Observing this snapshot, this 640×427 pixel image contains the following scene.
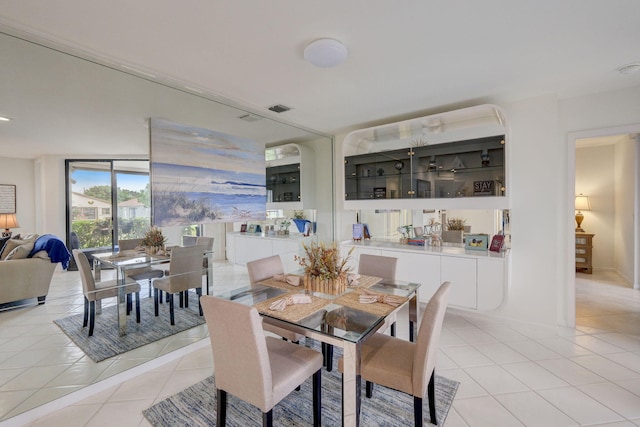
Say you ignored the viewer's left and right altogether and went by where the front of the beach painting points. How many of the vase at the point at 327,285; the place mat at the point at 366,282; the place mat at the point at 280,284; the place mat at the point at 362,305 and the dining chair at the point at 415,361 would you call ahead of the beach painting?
5

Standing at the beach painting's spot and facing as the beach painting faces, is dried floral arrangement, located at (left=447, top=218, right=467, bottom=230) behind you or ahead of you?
ahead

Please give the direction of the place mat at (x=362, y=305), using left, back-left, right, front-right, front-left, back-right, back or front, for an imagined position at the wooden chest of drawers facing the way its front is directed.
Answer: front

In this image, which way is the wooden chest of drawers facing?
toward the camera

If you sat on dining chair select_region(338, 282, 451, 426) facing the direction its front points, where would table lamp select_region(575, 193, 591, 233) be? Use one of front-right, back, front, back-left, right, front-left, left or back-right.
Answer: right

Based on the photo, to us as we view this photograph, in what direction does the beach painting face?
facing the viewer and to the right of the viewer

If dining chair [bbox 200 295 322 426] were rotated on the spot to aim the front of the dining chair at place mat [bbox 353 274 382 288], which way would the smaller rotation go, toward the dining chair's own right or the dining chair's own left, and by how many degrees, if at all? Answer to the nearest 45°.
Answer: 0° — it already faces it

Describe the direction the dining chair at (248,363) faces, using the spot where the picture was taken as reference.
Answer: facing away from the viewer and to the right of the viewer

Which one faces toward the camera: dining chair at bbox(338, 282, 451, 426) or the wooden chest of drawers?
the wooden chest of drawers

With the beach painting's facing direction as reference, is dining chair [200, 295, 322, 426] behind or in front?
in front

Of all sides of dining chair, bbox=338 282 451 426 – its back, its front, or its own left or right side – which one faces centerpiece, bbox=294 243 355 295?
front

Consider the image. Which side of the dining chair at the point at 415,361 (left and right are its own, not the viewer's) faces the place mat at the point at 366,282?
front

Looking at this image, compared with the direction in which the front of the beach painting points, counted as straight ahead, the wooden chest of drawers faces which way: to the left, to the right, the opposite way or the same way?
to the right

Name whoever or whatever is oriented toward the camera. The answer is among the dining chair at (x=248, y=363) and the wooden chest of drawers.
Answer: the wooden chest of drawers

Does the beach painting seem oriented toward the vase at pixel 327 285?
yes
